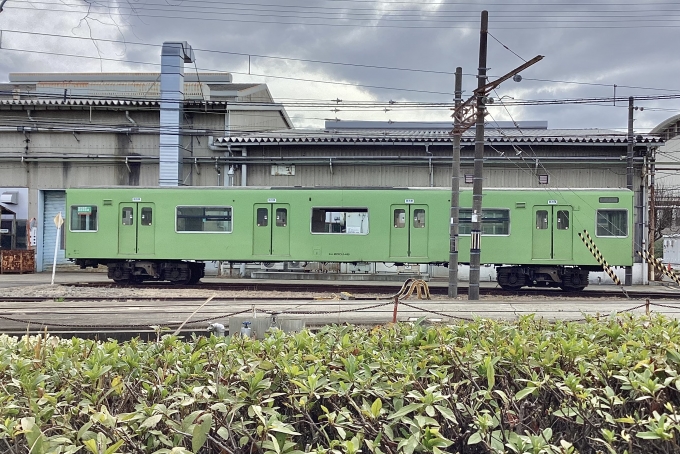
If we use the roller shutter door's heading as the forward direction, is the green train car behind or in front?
in front

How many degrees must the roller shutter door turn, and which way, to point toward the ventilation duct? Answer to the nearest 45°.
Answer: approximately 45° to its left

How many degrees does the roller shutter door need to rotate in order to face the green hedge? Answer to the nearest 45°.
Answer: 0° — it already faces it

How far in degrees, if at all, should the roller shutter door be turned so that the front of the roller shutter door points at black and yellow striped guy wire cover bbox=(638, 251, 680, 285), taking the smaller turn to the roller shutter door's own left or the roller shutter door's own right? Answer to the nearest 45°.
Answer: approximately 45° to the roller shutter door's own left

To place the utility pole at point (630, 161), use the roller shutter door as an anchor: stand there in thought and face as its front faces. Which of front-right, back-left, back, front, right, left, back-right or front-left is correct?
front-left

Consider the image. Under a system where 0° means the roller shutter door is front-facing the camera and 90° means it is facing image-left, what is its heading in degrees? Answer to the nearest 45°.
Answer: approximately 0°

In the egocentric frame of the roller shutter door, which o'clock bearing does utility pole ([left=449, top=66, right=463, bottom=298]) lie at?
The utility pole is roughly at 11 o'clock from the roller shutter door.
